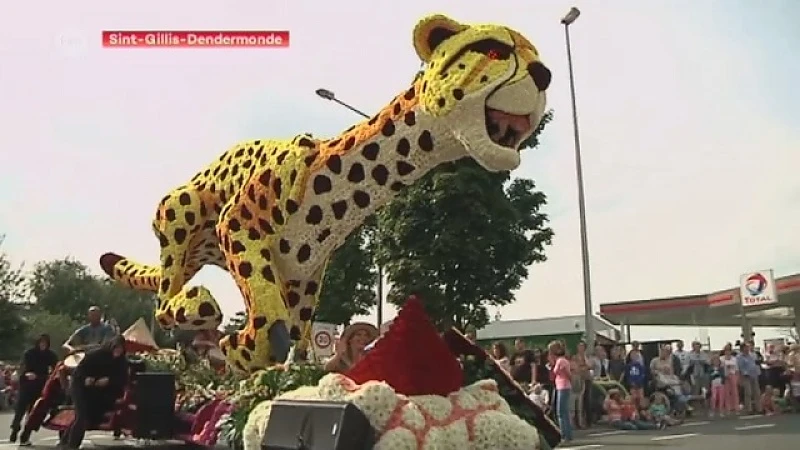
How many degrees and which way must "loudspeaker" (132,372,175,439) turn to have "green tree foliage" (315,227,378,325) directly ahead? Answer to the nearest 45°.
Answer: approximately 180°

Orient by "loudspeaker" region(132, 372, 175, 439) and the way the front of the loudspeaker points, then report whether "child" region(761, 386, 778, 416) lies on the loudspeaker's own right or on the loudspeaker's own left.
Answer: on the loudspeaker's own left

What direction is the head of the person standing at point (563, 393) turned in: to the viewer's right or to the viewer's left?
to the viewer's left

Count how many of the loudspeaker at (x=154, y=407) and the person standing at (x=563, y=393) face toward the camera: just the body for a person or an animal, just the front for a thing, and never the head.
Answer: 1

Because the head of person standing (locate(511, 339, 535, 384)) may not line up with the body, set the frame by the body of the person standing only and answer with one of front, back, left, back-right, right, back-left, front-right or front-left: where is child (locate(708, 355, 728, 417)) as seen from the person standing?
back

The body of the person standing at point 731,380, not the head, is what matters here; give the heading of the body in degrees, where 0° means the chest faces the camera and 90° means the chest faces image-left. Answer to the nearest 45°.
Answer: approximately 45°

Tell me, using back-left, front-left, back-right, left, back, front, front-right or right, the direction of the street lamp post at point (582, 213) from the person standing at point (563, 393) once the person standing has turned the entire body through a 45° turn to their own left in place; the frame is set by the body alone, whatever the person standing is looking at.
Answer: back-right

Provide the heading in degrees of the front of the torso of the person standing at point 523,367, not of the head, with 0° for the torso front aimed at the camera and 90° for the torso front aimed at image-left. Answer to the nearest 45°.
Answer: approximately 45°

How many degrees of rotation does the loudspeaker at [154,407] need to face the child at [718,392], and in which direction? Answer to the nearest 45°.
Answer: approximately 135° to its left

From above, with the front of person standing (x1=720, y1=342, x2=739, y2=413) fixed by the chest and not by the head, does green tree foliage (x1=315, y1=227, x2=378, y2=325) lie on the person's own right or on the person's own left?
on the person's own right

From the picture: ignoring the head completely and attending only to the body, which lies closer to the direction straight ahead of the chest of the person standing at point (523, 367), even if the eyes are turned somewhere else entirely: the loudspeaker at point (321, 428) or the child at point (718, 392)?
the loudspeaker

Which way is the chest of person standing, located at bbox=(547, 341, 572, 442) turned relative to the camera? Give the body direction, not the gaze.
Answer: to the viewer's left

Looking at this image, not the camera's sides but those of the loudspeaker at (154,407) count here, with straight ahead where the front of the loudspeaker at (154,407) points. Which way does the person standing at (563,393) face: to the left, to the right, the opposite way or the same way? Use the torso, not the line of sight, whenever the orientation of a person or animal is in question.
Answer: to the right
